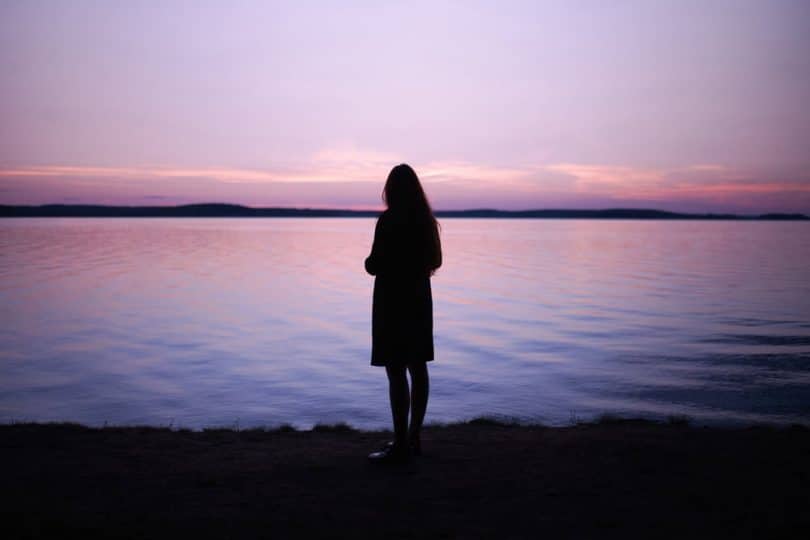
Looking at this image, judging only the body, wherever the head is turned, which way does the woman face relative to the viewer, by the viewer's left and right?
facing away from the viewer and to the left of the viewer
